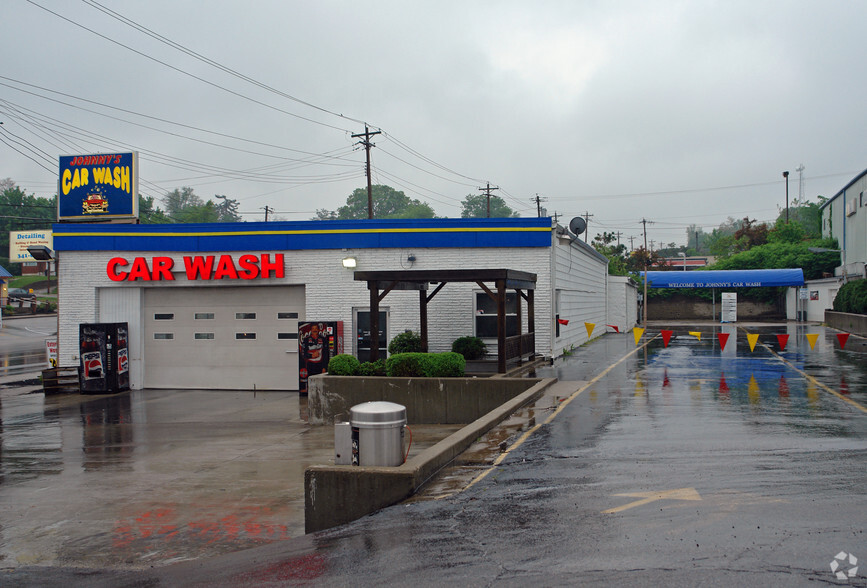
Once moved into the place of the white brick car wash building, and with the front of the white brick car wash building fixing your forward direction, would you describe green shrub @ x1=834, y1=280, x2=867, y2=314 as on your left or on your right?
on your left

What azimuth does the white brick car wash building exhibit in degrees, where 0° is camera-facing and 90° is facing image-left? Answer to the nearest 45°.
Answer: approximately 0°
